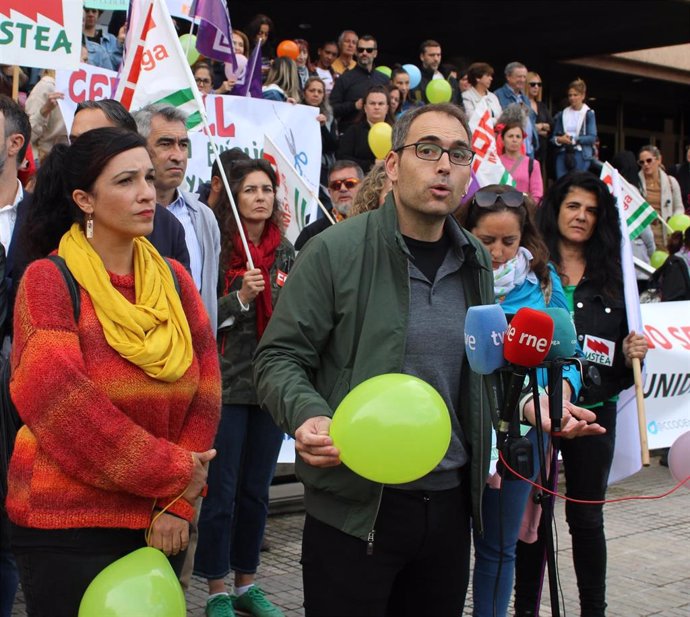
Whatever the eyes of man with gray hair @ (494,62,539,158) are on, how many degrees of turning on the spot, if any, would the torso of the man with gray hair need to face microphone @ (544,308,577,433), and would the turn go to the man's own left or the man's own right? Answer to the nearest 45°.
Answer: approximately 45° to the man's own right

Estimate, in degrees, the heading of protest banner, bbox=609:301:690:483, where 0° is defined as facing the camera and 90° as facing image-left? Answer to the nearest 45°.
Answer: approximately 0°

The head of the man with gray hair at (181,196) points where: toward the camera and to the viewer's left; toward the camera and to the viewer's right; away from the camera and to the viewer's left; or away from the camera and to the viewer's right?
toward the camera and to the viewer's right

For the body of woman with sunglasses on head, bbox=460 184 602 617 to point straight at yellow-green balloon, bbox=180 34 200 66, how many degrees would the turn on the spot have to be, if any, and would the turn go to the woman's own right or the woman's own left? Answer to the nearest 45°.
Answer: approximately 90° to the woman's own right

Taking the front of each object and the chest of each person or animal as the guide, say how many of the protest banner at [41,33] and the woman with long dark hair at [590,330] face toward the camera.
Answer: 2

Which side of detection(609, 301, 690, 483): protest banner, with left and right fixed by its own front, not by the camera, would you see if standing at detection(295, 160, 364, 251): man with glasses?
right

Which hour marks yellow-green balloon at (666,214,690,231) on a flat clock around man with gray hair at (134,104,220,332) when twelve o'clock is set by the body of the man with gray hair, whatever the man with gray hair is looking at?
The yellow-green balloon is roughly at 9 o'clock from the man with gray hair.
